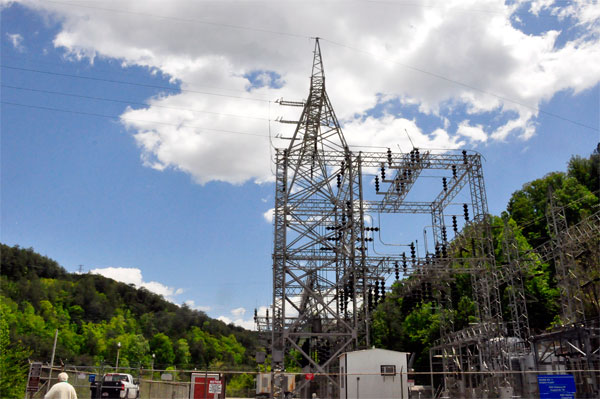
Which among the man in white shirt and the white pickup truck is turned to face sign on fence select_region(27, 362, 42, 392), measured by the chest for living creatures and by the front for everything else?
the man in white shirt

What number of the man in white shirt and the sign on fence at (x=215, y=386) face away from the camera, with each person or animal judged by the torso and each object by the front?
1

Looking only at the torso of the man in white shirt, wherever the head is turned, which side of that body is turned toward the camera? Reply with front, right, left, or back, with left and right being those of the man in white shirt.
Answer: back

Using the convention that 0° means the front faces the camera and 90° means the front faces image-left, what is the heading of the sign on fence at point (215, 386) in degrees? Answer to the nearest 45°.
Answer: approximately 0°

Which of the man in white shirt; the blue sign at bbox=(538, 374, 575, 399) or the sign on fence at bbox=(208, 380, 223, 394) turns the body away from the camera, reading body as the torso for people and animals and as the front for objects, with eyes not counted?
the man in white shirt

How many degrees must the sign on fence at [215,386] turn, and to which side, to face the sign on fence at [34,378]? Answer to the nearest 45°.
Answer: approximately 45° to its right
